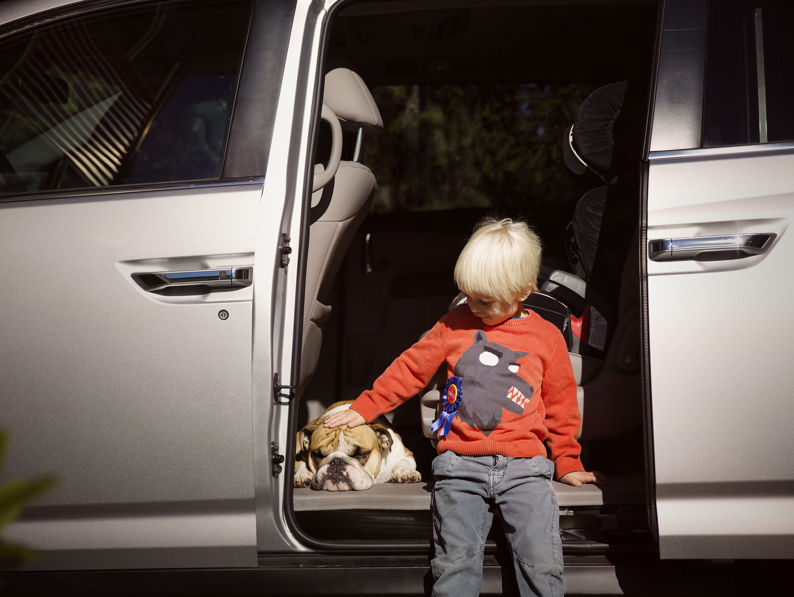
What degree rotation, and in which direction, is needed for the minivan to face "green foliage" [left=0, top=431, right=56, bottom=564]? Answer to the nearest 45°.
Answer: approximately 90° to its left

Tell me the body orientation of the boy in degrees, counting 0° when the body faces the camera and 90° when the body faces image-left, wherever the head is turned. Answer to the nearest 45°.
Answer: approximately 0°

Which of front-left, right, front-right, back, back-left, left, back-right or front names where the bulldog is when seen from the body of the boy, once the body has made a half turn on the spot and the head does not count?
front-left

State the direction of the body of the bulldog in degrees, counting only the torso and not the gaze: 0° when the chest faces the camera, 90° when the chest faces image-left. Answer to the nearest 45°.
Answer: approximately 0°

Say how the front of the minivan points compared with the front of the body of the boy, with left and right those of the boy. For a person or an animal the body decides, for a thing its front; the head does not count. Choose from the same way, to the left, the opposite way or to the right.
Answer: to the right

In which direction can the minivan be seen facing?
to the viewer's left
